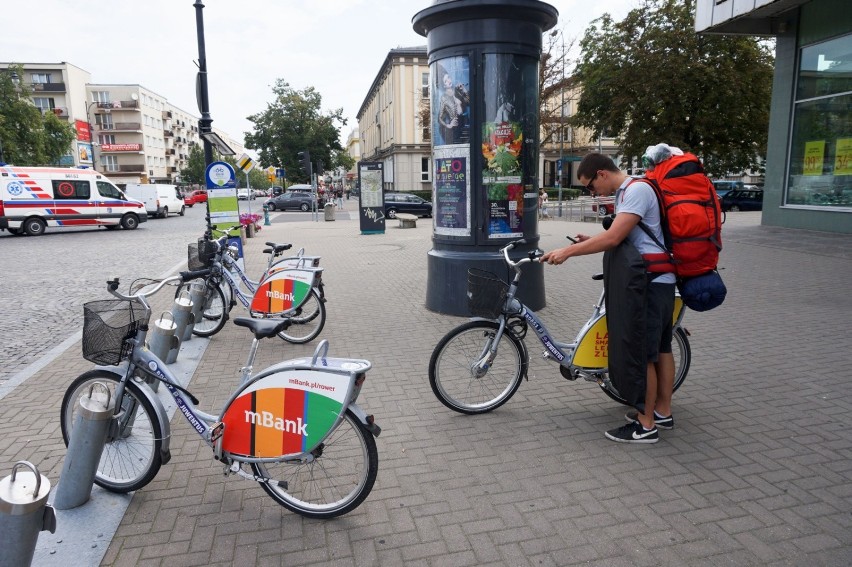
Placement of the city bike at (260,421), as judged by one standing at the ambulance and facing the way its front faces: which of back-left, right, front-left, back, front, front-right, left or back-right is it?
right

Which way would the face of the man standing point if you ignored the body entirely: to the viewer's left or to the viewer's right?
to the viewer's left

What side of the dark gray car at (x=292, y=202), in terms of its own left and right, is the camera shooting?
left

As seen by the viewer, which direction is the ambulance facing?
to the viewer's right

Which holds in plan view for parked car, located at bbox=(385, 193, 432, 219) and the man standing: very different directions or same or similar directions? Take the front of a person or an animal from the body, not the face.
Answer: very different directions

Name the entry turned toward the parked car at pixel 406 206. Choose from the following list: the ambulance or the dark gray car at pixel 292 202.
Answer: the ambulance

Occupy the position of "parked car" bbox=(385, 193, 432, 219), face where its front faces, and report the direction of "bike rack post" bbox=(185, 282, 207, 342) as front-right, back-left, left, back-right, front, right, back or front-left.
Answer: right

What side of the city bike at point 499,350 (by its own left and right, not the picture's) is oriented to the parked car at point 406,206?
right

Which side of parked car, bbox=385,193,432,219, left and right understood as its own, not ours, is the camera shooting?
right

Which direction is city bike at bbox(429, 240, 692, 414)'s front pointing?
to the viewer's left

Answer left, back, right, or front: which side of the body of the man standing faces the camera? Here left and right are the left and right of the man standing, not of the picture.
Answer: left

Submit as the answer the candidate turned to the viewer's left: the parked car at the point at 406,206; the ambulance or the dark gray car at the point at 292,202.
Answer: the dark gray car at the point at 292,202

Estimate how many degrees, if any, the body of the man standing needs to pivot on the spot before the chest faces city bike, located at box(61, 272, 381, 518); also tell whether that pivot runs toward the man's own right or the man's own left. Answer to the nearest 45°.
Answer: approximately 45° to the man's own left

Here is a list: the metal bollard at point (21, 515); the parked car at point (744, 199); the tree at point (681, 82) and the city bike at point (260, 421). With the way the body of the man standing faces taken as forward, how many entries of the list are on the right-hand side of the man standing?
2
